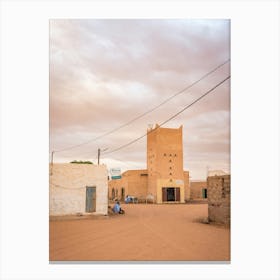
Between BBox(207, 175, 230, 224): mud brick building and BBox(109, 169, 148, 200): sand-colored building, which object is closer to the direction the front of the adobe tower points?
the mud brick building

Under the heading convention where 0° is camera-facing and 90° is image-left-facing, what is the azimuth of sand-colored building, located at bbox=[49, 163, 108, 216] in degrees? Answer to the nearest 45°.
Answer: approximately 0°

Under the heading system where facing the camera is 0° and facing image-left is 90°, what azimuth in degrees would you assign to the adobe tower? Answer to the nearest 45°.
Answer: approximately 0°

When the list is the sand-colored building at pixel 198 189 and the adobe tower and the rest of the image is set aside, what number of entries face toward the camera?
2
